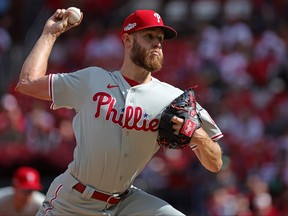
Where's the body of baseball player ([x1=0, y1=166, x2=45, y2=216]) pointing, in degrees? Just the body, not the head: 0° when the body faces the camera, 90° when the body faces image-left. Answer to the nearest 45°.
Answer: approximately 315°
